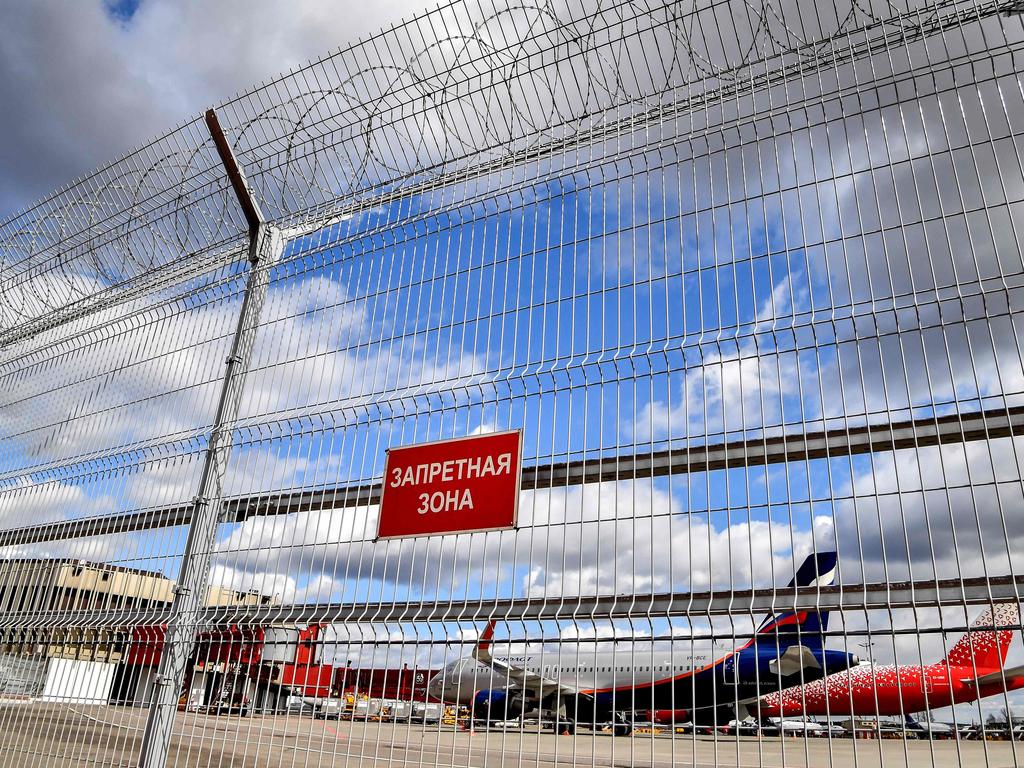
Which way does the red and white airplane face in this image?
to the viewer's left

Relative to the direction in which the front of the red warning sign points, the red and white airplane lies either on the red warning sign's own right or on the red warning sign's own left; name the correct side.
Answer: on the red warning sign's own left

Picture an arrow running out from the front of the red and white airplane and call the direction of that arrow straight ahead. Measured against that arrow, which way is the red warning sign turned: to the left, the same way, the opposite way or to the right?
to the left

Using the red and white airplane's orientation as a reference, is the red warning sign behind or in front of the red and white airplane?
in front

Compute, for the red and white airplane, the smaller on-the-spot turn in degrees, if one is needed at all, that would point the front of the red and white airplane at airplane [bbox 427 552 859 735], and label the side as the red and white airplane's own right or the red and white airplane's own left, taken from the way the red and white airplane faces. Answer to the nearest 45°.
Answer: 0° — it already faces it

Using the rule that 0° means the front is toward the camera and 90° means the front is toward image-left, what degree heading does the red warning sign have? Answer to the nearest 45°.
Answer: approximately 45°

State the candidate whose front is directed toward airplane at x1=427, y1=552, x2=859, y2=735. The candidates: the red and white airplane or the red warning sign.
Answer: the red and white airplane

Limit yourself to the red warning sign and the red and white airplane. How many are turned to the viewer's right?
0
